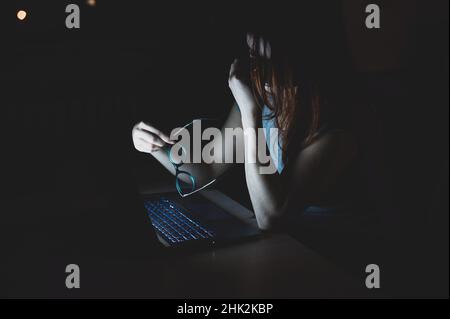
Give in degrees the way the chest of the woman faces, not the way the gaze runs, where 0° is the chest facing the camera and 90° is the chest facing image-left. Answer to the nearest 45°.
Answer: approximately 90°
